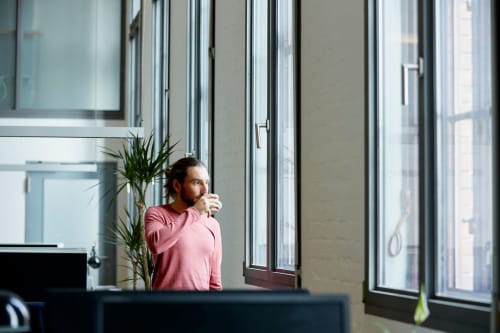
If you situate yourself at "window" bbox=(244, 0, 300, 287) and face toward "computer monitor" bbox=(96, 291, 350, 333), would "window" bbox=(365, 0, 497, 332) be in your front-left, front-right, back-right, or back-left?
front-left

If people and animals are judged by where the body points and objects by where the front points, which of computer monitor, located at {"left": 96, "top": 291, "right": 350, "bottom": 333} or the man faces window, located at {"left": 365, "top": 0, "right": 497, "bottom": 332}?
the man

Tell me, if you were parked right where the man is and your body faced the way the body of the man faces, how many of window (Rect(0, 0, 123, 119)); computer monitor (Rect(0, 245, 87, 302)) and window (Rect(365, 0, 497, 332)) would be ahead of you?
1

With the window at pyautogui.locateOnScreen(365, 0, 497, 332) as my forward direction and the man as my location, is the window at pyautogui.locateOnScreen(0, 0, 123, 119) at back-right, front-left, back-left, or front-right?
back-left

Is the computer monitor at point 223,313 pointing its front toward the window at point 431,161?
no

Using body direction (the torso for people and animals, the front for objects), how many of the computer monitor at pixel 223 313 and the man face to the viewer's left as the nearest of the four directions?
0

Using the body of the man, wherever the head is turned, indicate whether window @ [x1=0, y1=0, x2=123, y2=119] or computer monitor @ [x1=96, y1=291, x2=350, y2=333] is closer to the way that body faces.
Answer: the computer monitor

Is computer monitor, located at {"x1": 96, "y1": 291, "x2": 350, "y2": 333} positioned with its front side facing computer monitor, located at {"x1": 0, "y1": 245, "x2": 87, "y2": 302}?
no

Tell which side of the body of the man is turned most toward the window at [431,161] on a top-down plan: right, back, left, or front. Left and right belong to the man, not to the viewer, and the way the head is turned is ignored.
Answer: front

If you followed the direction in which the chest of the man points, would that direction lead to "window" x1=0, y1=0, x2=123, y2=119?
no
